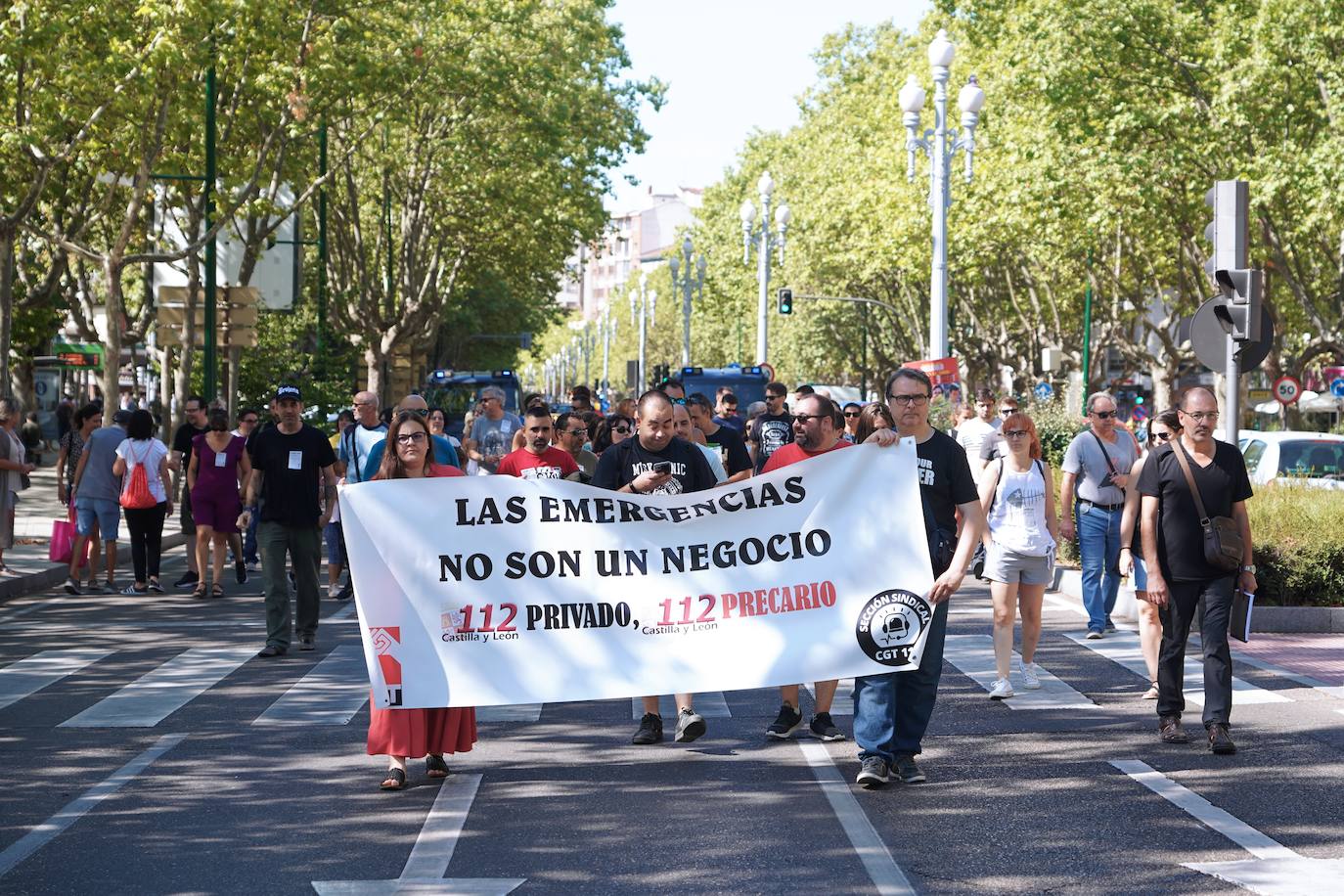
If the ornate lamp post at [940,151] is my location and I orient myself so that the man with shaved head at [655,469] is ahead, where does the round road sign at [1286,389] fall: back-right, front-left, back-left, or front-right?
back-left

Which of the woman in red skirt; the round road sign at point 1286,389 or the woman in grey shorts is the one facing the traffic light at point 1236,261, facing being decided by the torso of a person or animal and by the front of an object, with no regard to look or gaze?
the round road sign

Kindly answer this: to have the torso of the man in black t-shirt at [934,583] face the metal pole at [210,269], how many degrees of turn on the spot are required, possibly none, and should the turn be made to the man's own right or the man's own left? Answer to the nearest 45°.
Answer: approximately 135° to the man's own right

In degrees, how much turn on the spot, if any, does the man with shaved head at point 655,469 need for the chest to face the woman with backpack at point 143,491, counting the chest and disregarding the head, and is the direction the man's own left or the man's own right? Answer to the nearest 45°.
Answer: approximately 135° to the man's own right

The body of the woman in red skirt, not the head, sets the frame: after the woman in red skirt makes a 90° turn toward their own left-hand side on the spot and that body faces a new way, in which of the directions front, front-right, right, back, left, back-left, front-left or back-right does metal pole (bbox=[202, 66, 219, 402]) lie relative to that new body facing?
left

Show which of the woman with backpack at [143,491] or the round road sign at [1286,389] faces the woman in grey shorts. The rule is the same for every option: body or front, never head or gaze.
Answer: the round road sign

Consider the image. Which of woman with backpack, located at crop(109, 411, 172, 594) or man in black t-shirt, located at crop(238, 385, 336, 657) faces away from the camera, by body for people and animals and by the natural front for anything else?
the woman with backpack

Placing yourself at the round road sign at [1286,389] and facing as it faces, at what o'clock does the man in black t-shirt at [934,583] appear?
The man in black t-shirt is roughly at 12 o'clock from the round road sign.

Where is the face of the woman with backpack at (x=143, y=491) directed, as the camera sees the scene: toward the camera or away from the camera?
away from the camera

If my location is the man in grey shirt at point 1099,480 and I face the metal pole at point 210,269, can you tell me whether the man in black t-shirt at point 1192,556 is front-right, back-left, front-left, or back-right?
back-left

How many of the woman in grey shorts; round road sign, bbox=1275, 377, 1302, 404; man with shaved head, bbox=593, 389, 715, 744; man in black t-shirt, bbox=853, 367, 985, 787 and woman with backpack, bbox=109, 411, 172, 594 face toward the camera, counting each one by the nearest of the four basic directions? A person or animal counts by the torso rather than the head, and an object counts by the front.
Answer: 4
